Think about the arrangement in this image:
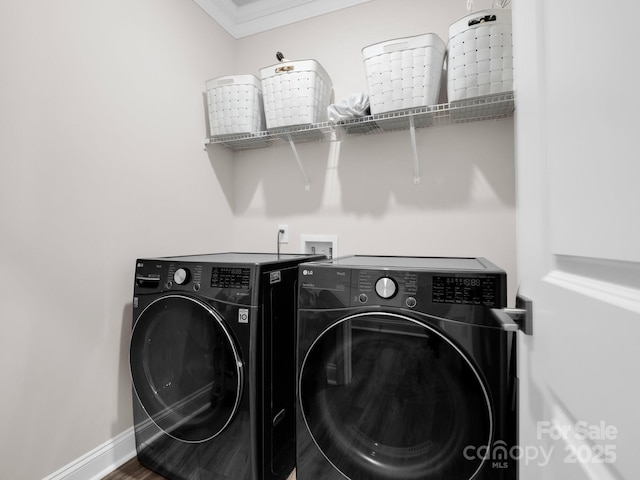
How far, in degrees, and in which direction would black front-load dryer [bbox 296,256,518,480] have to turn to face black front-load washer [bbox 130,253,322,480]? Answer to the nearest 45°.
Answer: approximately 90° to its right

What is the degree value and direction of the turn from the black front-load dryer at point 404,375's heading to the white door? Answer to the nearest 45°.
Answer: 0° — it already faces it

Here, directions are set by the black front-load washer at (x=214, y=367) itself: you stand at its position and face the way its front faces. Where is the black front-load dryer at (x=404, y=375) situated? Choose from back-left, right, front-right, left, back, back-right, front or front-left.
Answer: left

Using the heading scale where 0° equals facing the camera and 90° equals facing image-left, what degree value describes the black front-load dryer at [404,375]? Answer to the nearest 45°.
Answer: approximately 0°

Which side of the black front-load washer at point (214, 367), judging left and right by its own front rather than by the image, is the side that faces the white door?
left

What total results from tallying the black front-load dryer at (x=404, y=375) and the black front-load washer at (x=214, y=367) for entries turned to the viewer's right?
0
